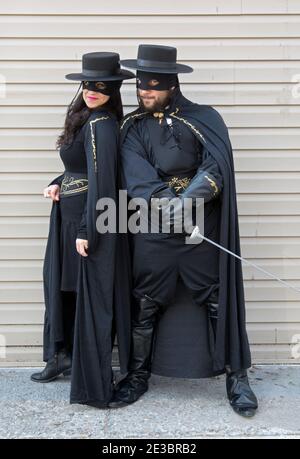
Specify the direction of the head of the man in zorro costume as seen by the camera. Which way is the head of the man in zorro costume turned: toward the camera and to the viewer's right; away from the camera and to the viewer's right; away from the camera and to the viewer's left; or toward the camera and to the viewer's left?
toward the camera and to the viewer's left

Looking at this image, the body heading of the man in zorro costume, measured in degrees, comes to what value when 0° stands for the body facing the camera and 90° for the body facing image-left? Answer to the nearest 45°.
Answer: approximately 0°
